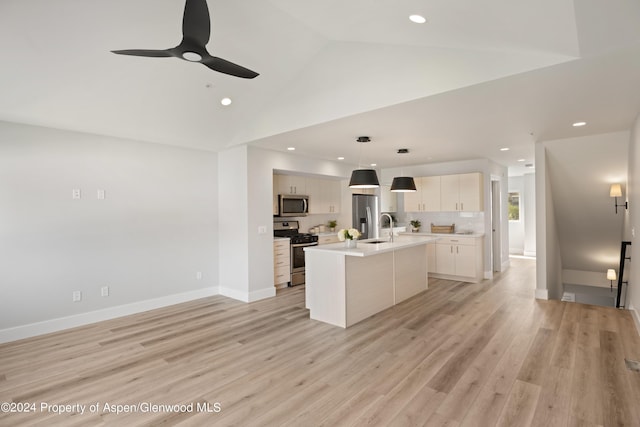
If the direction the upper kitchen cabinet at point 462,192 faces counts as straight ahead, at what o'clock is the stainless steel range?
The stainless steel range is roughly at 2 o'clock from the upper kitchen cabinet.

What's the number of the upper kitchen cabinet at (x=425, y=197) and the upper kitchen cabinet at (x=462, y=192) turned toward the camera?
2

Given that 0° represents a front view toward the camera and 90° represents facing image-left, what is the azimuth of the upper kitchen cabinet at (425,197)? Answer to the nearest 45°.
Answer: approximately 0°

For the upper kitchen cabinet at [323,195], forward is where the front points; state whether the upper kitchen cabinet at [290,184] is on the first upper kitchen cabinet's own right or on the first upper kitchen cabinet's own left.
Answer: on the first upper kitchen cabinet's own right

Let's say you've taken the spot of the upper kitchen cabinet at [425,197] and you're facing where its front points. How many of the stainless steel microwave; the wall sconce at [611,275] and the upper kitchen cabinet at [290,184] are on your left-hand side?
1

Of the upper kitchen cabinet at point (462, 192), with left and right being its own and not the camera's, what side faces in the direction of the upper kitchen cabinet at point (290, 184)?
right

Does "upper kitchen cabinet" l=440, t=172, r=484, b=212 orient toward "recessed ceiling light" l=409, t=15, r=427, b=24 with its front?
yes
